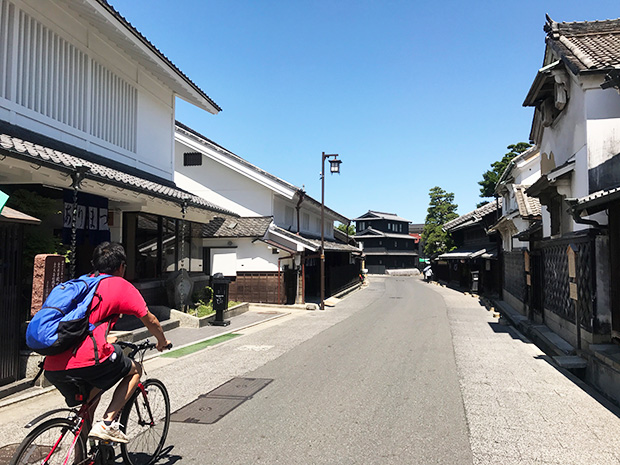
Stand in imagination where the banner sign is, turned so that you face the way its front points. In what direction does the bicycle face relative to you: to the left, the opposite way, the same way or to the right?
to the left

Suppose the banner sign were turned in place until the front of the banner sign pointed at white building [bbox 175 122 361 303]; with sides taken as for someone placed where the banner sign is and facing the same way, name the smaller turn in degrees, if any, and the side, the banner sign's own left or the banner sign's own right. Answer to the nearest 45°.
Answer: approximately 90° to the banner sign's own left

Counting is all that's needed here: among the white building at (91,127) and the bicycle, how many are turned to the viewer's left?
0

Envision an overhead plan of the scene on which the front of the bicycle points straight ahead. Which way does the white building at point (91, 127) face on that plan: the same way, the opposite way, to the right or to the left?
to the right

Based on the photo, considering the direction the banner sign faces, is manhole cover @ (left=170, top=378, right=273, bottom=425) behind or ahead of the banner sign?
ahead

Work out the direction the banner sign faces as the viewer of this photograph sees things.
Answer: facing the viewer and to the right of the viewer

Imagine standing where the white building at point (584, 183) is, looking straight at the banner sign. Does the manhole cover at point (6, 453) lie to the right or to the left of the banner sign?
left

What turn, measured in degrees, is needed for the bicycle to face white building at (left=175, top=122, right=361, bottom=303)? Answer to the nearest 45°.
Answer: approximately 45° to its left

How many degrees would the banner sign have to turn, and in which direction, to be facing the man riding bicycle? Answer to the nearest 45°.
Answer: approximately 45° to its right

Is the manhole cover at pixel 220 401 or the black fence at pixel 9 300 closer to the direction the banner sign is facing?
the manhole cover

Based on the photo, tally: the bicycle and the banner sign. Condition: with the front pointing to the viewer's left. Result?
0

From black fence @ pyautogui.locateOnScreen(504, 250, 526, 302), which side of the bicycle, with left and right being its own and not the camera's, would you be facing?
front

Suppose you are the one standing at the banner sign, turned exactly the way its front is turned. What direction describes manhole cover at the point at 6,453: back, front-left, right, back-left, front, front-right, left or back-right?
front-right

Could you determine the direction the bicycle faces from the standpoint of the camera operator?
facing away from the viewer and to the right of the viewer

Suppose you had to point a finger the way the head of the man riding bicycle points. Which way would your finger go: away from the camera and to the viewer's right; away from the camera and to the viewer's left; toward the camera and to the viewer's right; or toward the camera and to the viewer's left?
away from the camera and to the viewer's right

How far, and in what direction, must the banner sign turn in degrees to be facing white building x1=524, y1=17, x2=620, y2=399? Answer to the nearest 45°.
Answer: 0° — it already faces it
